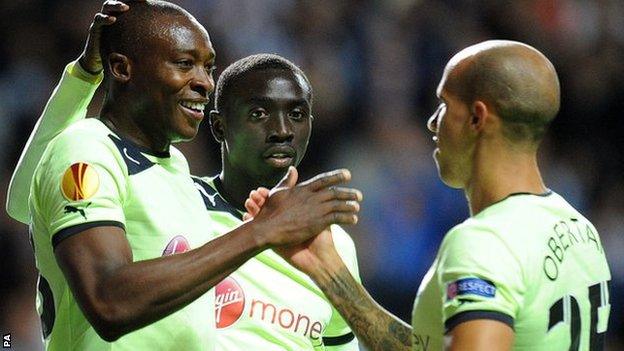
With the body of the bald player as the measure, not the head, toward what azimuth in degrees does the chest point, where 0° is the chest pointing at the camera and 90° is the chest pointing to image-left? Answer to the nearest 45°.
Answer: approximately 135°

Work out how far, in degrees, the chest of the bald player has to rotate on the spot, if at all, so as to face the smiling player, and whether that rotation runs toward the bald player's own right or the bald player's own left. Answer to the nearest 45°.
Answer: approximately 45° to the bald player's own left

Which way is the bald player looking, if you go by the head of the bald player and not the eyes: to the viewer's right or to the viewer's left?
to the viewer's left
